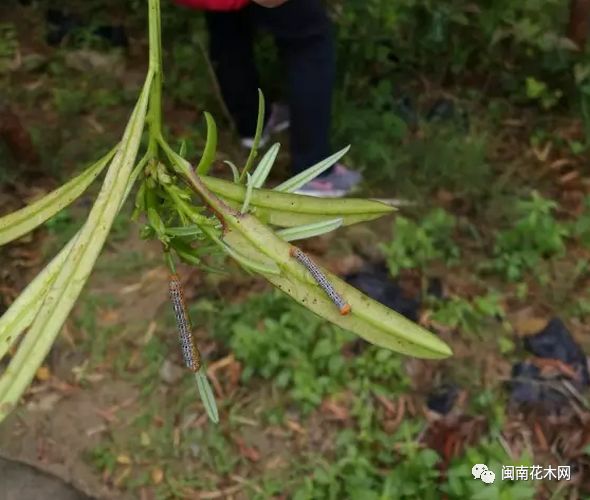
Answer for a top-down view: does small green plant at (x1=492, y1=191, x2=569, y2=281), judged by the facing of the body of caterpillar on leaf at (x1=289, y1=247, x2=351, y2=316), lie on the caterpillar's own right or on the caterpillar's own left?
on the caterpillar's own left

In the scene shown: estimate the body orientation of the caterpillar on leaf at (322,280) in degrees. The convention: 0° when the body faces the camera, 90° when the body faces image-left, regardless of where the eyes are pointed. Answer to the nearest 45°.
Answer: approximately 270°

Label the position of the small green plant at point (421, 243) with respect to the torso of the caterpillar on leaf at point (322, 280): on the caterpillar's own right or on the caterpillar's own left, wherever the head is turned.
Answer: on the caterpillar's own left
